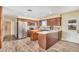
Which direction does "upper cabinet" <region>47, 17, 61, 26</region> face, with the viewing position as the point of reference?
facing the viewer and to the left of the viewer

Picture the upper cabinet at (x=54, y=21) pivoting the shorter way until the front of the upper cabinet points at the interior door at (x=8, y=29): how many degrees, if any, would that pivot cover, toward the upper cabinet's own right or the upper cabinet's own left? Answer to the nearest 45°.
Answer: approximately 45° to the upper cabinet's own right
